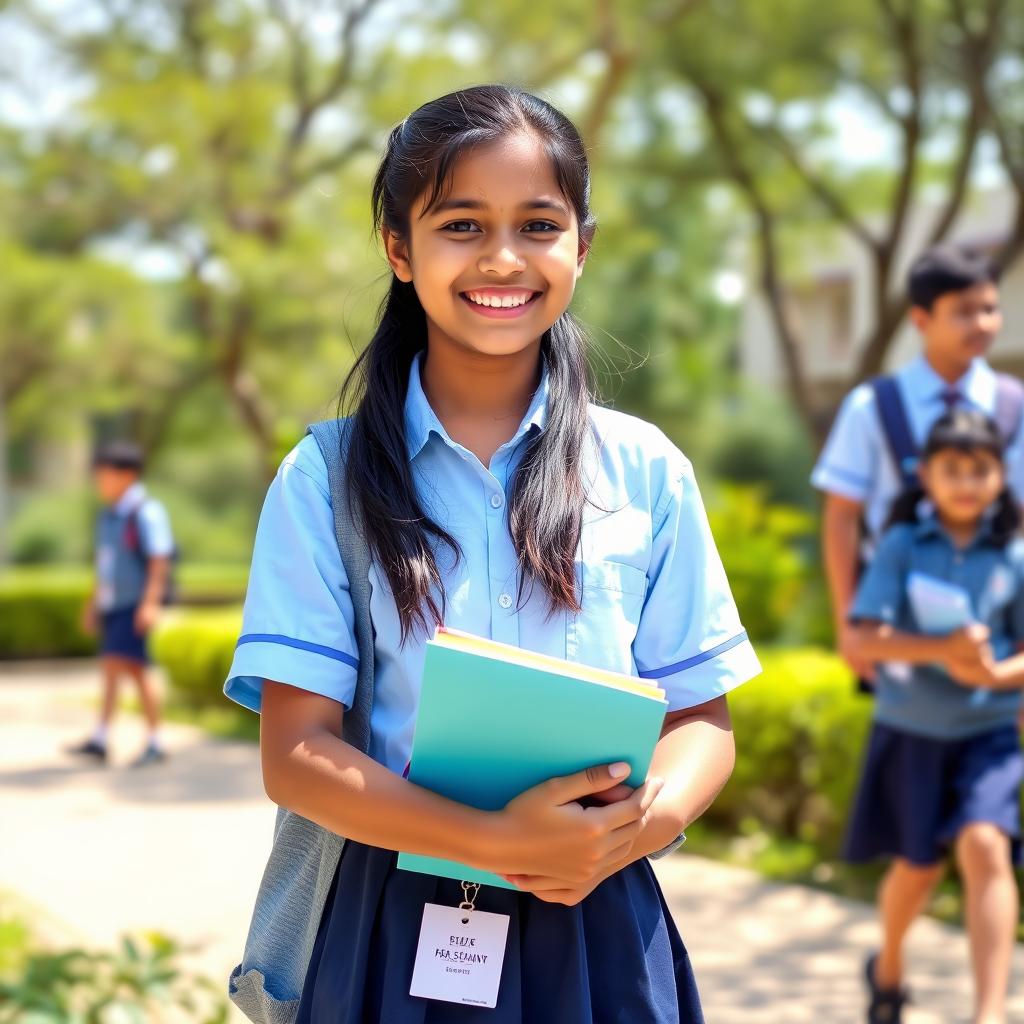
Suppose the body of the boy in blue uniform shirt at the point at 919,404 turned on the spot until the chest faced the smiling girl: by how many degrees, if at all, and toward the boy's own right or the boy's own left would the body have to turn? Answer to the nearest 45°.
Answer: approximately 45° to the boy's own right

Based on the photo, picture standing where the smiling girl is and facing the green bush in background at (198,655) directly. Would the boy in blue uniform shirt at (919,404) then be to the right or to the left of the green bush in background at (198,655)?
right

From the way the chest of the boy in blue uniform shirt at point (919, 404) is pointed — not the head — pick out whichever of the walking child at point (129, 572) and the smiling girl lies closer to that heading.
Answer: the smiling girl

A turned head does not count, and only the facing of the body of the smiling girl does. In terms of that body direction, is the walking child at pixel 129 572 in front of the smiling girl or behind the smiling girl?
behind

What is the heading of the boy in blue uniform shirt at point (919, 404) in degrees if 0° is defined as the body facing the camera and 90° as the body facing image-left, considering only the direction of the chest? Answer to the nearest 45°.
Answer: approximately 315°

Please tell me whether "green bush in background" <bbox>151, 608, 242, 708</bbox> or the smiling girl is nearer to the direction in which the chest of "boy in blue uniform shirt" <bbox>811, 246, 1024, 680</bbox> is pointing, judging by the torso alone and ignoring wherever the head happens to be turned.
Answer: the smiling girl

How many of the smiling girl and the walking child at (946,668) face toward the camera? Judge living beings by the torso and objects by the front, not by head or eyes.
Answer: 2
